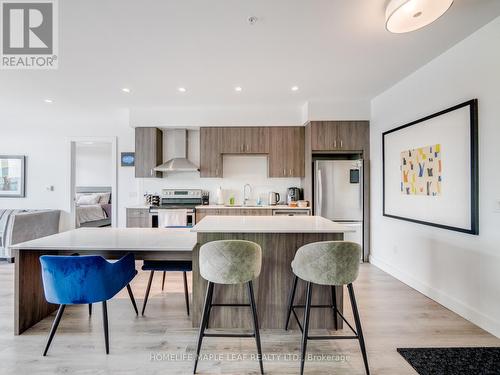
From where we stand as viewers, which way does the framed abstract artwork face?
facing the viewer and to the left of the viewer

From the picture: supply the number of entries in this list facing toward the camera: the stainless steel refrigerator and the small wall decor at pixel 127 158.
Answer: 2

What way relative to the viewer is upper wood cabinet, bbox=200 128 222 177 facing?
toward the camera

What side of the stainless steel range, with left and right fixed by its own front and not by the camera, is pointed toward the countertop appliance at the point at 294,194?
left

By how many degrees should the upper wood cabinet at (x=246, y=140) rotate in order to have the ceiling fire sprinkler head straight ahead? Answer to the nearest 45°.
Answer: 0° — it already faces it

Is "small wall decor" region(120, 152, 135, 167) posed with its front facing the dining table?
yes

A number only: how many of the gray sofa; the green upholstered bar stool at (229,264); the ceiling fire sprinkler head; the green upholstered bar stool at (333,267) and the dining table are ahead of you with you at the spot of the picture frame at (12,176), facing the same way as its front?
5

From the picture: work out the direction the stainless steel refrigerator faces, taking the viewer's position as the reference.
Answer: facing the viewer

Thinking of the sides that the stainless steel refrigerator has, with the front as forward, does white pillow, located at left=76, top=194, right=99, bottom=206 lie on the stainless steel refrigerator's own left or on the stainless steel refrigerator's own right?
on the stainless steel refrigerator's own right

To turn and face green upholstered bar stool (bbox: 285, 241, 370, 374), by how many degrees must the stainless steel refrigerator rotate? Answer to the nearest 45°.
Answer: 0° — it already faces it

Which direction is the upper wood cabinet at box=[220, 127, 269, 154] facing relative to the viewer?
toward the camera

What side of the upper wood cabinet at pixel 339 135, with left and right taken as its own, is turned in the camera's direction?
front

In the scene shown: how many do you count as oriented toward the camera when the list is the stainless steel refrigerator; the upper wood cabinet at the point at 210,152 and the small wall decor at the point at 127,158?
3

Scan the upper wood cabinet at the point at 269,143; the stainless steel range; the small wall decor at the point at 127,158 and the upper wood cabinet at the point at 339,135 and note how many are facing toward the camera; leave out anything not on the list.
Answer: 4
